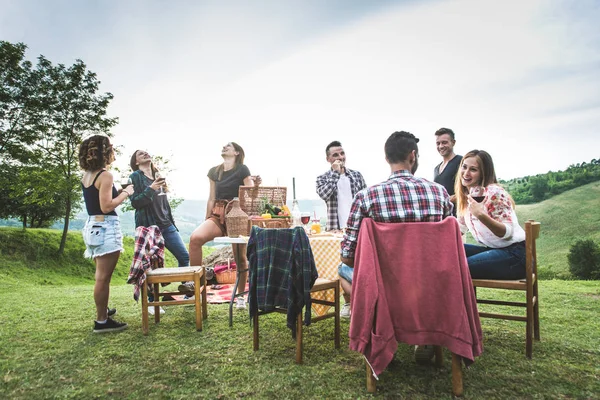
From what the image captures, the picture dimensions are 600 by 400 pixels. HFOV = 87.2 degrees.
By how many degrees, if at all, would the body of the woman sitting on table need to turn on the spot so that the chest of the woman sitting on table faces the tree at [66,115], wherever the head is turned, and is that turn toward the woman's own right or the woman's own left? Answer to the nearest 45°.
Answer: approximately 90° to the woman's own right

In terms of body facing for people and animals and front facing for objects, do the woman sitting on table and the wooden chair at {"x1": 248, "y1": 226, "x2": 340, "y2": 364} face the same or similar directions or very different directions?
very different directions

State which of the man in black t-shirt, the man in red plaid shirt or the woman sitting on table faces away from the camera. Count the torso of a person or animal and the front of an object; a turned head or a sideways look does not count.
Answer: the man in red plaid shirt

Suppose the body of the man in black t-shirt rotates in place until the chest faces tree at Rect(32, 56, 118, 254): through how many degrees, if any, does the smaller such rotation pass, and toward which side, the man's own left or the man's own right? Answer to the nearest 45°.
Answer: approximately 45° to the man's own right

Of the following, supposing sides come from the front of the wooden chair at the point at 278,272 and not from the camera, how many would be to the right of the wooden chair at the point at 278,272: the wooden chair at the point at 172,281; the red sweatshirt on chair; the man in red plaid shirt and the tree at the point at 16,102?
2

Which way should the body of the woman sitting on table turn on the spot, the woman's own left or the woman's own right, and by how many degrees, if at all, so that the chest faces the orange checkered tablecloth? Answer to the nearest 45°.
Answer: approximately 90° to the woman's own left

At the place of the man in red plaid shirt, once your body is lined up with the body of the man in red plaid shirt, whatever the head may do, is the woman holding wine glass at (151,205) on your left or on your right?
on your left

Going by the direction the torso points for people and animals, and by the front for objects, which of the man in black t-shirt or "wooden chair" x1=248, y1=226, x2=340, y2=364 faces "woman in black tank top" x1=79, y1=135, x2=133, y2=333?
the man in black t-shirt

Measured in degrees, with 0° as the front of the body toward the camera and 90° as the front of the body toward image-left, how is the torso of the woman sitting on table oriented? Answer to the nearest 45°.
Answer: approximately 45°

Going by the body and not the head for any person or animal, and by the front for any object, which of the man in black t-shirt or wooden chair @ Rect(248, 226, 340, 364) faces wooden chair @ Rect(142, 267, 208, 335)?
the man in black t-shirt

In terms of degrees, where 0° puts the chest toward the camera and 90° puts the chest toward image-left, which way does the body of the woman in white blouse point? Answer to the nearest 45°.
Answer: approximately 45°
